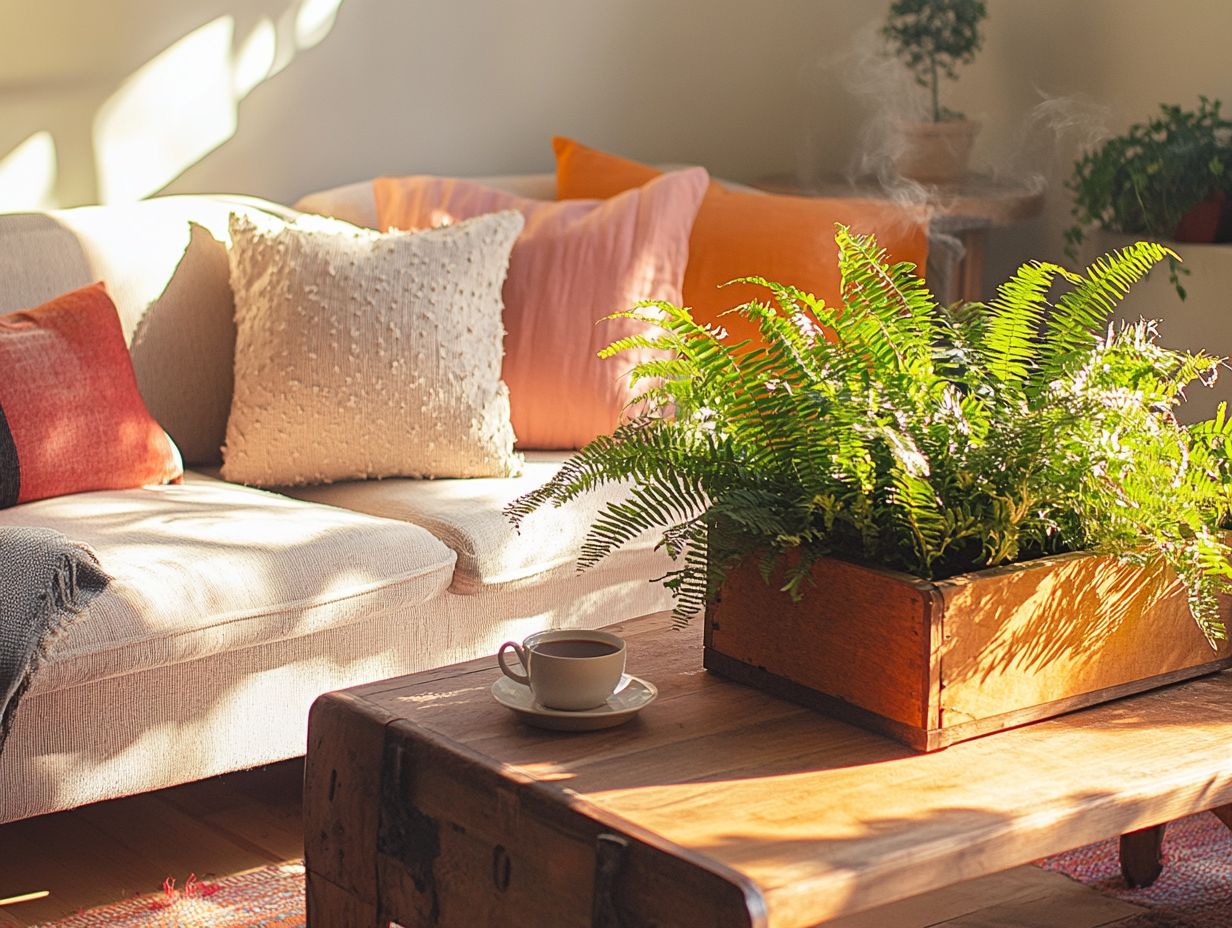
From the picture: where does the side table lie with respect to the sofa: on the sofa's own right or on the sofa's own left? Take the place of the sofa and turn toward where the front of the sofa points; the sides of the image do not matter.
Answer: on the sofa's own left

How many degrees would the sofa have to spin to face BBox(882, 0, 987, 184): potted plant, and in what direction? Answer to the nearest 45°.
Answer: approximately 90° to its left

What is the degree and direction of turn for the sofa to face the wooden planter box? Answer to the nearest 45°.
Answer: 0° — it already faces it

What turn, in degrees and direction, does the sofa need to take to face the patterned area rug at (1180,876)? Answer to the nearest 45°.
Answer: approximately 45° to its left

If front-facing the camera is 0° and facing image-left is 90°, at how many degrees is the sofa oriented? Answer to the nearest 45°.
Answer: approximately 315°

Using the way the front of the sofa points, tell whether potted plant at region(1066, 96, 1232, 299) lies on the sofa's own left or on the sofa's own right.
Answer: on the sofa's own left
